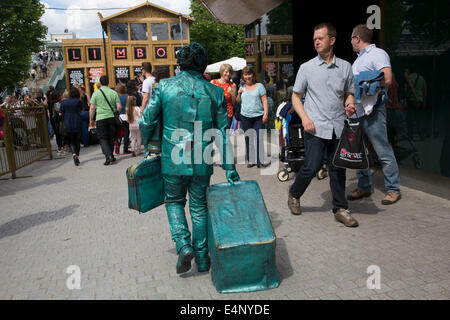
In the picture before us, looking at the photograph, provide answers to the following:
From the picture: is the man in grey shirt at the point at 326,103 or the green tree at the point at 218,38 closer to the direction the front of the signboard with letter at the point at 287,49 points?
the man in grey shirt

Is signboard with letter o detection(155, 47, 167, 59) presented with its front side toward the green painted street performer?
yes

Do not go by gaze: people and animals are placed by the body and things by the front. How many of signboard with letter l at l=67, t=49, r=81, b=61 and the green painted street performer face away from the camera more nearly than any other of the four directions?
1

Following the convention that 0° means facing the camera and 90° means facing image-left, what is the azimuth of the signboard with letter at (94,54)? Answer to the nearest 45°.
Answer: approximately 0°

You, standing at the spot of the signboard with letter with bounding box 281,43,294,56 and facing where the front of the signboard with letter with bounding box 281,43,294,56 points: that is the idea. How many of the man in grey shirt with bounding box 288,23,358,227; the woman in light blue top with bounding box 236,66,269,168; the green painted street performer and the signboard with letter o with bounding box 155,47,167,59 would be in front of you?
3

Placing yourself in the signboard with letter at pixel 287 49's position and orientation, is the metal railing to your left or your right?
on your right
